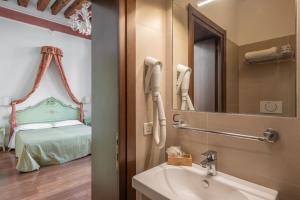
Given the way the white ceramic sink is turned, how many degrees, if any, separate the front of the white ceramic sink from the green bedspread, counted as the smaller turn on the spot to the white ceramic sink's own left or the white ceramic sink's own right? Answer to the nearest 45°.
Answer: approximately 90° to the white ceramic sink's own right

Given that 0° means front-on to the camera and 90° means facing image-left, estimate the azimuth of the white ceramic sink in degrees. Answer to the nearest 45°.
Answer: approximately 45°

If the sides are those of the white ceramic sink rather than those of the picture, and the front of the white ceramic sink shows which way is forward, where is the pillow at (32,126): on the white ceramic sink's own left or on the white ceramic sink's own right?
on the white ceramic sink's own right
